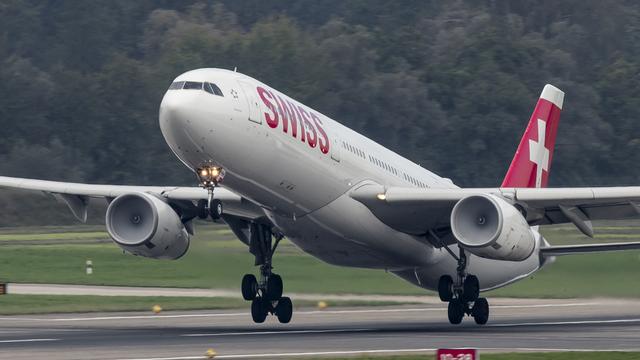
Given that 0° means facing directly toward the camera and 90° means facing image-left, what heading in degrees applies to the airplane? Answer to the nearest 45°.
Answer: approximately 45°

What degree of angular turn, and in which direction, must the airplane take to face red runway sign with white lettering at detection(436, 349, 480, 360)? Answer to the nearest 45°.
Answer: approximately 45° to its left
